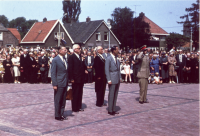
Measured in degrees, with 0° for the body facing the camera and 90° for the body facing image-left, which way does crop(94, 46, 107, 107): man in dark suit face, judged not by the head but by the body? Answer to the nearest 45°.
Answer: approximately 315°

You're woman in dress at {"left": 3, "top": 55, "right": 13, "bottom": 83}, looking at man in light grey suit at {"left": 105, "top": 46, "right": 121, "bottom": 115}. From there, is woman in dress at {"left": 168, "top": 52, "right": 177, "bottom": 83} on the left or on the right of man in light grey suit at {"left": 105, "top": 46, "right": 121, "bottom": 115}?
left

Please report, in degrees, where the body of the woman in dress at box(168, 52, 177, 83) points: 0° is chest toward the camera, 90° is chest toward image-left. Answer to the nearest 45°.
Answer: approximately 0°

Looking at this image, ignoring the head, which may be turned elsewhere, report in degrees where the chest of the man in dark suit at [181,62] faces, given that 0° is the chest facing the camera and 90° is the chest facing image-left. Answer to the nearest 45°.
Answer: approximately 0°

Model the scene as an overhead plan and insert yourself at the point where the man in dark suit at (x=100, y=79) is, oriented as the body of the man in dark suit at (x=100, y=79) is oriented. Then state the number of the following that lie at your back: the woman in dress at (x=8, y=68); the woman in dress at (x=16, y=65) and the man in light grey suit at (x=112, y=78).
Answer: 2

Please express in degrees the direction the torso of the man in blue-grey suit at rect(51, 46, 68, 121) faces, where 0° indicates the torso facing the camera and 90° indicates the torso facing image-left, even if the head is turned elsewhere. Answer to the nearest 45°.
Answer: approximately 315°

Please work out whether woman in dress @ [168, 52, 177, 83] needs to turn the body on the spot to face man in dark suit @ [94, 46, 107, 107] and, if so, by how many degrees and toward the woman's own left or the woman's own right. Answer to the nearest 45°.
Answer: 0° — they already face them

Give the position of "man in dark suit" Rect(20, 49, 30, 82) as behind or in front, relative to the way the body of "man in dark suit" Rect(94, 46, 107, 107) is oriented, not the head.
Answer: behind
